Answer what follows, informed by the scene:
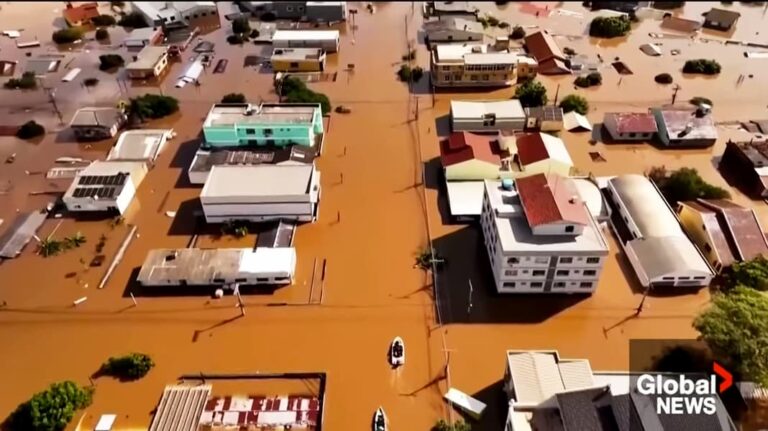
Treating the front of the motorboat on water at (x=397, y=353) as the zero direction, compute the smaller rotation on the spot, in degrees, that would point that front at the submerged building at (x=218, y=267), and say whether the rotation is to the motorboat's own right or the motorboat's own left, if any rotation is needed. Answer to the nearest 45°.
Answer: approximately 90° to the motorboat's own left

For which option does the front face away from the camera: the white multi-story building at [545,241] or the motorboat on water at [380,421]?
the motorboat on water

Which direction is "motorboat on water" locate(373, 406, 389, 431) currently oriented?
away from the camera

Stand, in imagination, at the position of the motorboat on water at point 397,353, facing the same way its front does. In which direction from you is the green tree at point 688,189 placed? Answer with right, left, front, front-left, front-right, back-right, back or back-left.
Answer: right

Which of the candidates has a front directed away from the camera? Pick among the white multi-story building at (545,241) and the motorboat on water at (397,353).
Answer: the motorboat on water

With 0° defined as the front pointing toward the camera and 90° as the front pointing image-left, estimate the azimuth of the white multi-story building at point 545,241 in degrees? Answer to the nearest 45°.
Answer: approximately 0°

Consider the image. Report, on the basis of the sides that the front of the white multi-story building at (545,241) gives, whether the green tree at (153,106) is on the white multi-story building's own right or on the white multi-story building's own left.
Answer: on the white multi-story building's own right

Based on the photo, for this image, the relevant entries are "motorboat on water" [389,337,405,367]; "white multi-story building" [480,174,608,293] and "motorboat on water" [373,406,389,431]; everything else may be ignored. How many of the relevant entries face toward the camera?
1

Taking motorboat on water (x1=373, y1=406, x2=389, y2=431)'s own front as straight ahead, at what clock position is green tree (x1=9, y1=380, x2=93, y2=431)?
The green tree is roughly at 9 o'clock from the motorboat on water.

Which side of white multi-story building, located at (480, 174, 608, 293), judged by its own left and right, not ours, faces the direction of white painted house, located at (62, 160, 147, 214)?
right

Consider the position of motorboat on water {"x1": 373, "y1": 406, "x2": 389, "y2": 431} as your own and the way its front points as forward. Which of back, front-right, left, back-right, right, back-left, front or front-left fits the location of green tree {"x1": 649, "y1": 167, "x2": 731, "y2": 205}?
right

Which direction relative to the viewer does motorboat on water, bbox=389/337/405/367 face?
away from the camera

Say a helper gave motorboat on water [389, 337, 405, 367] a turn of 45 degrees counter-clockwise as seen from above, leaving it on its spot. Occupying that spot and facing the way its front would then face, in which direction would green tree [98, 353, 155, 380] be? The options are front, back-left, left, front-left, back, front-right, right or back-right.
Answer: front-left
